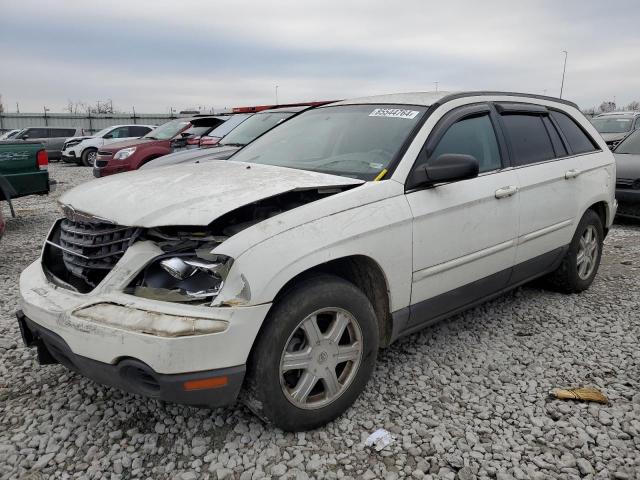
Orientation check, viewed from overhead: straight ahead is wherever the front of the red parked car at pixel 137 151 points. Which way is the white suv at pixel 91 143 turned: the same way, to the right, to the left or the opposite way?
the same way

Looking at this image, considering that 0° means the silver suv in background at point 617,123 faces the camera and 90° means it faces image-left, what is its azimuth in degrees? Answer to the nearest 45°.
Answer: approximately 45°

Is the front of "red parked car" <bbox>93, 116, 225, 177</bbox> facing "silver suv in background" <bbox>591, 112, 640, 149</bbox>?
no

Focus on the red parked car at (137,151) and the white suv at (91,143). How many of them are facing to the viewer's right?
0

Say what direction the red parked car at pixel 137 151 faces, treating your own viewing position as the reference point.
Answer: facing the viewer and to the left of the viewer

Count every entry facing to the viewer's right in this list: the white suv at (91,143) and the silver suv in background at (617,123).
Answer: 0

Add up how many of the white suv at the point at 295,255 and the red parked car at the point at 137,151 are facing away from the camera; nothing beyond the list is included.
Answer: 0

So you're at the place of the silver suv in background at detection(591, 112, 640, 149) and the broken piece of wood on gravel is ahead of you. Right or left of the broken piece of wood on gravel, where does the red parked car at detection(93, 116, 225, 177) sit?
right

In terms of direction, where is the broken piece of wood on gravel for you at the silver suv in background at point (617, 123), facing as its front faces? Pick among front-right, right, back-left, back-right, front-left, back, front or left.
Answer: front-left

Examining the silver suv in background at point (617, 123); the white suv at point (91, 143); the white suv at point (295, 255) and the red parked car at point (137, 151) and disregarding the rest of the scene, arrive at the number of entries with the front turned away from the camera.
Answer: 0

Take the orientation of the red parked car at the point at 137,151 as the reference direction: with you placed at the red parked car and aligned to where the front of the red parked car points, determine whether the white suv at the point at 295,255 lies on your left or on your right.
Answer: on your left

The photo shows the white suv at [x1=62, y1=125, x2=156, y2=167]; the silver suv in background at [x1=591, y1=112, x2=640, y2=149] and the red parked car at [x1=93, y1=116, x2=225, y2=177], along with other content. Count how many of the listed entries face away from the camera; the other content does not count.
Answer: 0

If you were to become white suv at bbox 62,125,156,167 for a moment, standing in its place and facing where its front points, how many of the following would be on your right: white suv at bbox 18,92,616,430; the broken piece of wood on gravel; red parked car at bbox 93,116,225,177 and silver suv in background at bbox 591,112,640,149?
0

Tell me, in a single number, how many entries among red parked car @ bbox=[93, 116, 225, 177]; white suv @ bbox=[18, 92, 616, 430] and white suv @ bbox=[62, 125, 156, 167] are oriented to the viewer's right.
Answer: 0

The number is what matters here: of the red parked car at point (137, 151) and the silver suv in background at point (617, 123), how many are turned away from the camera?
0

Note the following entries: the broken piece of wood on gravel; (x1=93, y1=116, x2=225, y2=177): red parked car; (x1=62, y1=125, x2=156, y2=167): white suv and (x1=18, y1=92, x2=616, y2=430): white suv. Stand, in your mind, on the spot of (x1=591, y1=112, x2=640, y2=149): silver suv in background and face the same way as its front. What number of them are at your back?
0

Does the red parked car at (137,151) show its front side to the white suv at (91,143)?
no

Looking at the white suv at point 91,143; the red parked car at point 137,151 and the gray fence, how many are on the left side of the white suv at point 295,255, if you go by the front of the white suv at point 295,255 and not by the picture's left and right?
0

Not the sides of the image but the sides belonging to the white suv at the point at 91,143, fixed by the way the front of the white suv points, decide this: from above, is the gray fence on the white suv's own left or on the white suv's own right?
on the white suv's own right
